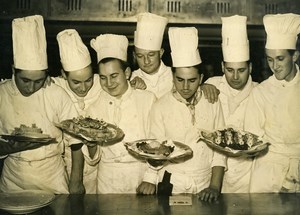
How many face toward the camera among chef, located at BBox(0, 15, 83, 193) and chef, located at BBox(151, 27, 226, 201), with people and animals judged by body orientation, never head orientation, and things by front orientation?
2

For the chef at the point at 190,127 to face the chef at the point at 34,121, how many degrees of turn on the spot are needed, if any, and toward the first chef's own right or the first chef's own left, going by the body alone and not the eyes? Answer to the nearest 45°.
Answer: approximately 90° to the first chef's own right

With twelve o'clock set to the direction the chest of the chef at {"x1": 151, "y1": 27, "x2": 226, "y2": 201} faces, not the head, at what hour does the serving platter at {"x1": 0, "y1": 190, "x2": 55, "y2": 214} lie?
The serving platter is roughly at 2 o'clock from the chef.

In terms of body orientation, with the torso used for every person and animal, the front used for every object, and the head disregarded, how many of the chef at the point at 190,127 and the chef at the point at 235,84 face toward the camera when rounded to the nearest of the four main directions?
2

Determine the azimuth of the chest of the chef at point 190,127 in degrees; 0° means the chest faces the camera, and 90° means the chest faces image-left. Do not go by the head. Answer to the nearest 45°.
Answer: approximately 0°
